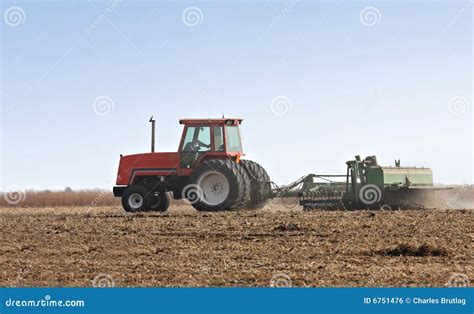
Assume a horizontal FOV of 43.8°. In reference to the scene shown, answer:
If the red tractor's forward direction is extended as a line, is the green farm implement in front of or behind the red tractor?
behind

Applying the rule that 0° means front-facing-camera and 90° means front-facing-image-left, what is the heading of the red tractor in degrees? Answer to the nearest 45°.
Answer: approximately 135°
